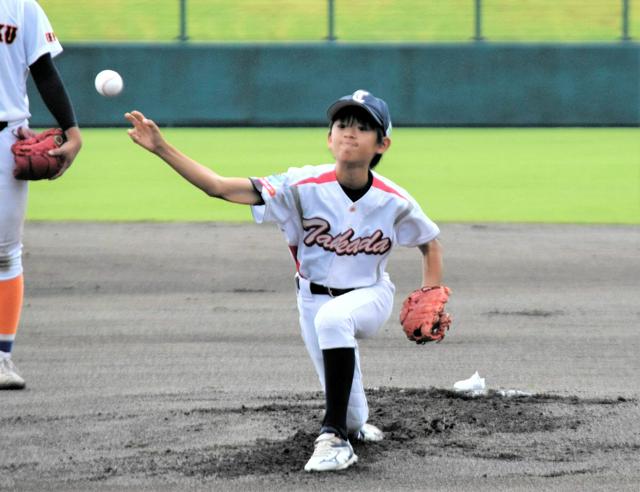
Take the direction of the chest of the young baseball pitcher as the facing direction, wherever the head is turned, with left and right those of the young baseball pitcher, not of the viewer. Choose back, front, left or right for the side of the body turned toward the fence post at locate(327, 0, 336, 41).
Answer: back

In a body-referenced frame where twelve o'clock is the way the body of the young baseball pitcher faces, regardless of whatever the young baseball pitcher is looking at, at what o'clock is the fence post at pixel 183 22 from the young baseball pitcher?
The fence post is roughly at 6 o'clock from the young baseball pitcher.

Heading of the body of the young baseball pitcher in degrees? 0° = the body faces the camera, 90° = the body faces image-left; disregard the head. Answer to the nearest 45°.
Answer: approximately 0°

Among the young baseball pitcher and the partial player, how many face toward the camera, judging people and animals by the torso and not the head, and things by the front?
2

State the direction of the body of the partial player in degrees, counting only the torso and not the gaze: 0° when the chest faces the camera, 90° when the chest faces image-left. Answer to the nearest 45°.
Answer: approximately 0°

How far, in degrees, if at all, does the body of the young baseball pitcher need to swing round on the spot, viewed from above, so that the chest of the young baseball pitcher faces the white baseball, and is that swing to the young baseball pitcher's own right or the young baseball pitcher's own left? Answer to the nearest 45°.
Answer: approximately 45° to the young baseball pitcher's own right

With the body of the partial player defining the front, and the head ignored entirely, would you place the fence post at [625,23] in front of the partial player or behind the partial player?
behind
